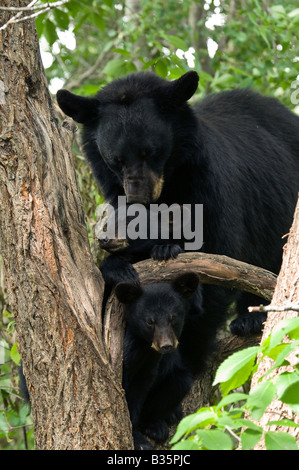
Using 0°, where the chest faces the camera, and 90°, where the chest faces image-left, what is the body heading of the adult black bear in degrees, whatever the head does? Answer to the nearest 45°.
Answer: approximately 45°
